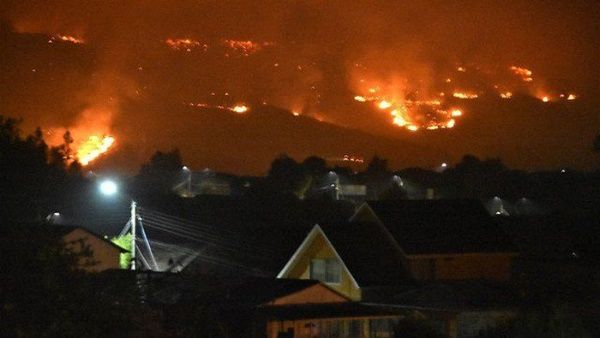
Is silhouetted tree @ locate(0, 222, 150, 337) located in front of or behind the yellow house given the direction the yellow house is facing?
in front

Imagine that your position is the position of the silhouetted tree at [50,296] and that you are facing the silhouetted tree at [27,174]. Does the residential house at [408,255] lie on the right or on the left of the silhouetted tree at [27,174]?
right

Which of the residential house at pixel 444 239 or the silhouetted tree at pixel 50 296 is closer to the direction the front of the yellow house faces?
the silhouetted tree

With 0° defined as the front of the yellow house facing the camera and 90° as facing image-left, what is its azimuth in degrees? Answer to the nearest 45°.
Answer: approximately 45°
